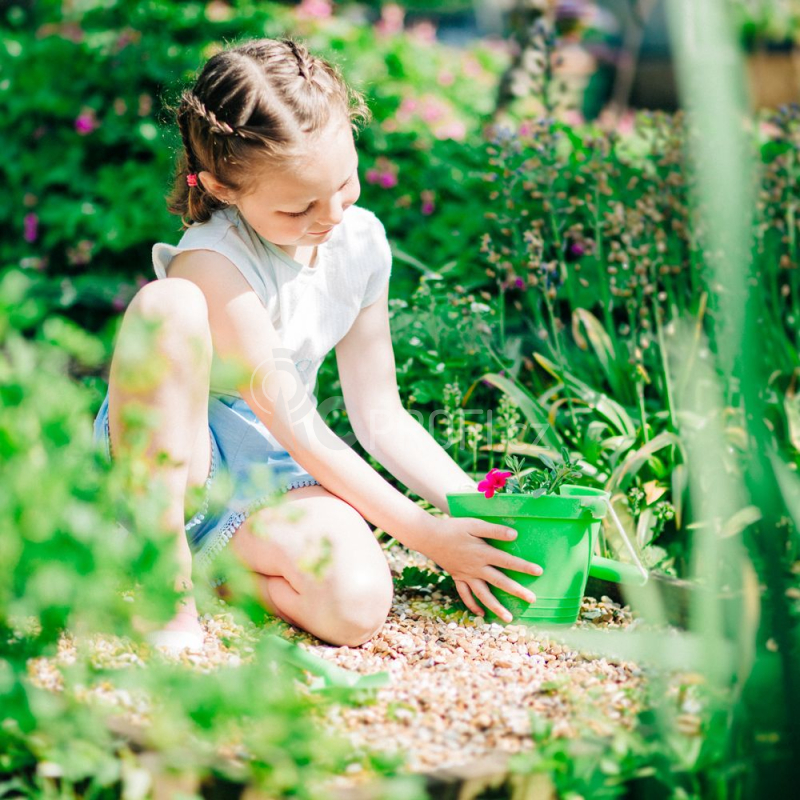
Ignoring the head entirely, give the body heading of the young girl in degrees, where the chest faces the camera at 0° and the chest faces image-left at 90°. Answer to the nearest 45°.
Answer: approximately 315°

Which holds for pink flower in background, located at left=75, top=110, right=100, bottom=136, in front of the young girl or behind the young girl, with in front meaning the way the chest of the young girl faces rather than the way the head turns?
behind
